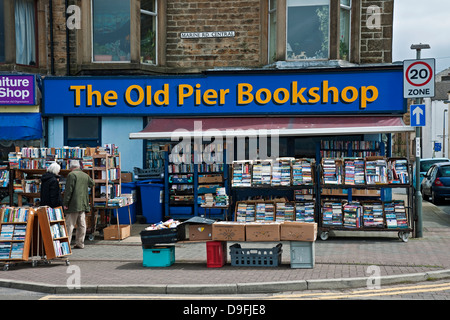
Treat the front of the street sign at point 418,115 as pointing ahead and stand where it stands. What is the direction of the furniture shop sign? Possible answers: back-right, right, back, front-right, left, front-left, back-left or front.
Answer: right

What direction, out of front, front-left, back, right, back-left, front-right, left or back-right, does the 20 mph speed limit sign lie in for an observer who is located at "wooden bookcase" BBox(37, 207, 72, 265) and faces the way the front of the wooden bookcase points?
front-left

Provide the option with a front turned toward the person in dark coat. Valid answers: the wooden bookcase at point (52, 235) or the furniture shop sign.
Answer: the furniture shop sign

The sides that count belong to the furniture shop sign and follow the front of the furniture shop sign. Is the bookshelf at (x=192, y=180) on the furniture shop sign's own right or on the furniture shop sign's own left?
on the furniture shop sign's own left

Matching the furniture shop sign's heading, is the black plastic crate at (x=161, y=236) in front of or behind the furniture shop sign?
in front

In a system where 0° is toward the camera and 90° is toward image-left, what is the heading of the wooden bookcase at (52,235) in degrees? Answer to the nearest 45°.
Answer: approximately 315°

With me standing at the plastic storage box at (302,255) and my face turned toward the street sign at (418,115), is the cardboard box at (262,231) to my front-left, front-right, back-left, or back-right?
back-left

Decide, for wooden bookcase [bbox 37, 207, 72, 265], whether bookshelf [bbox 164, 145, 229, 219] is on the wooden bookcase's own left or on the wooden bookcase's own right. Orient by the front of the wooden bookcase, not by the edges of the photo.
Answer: on the wooden bookcase's own left

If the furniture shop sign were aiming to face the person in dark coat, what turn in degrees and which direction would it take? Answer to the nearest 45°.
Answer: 0° — it already faces them

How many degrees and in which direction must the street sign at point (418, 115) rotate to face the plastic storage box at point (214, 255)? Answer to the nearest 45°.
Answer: approximately 45° to its right

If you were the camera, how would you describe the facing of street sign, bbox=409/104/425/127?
facing the viewer

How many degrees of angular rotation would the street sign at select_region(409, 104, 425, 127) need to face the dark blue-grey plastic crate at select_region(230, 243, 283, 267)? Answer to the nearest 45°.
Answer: approximately 45° to its right

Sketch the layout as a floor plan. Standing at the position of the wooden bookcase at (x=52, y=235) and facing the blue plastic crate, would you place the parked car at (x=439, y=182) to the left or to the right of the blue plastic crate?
left

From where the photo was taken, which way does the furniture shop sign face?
toward the camera

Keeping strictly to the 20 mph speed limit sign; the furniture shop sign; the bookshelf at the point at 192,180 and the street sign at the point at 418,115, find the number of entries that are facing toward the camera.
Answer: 4

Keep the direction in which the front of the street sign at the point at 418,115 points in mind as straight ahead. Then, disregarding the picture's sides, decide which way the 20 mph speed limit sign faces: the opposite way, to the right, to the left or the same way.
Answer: the same way

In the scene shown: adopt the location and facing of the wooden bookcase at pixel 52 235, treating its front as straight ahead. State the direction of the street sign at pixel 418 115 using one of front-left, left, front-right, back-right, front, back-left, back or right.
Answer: front-left

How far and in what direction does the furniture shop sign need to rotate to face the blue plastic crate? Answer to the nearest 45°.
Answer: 0° — it already faces it

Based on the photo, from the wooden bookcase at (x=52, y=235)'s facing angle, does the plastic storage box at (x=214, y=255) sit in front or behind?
in front

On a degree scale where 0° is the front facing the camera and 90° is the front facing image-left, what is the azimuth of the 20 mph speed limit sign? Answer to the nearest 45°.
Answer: approximately 0°

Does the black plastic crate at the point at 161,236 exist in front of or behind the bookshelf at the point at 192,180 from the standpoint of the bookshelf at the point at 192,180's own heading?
in front

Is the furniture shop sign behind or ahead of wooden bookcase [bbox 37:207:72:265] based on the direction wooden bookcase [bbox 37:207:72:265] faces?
behind

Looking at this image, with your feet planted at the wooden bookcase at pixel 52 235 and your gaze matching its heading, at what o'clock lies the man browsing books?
The man browsing books is roughly at 8 o'clock from the wooden bookcase.
